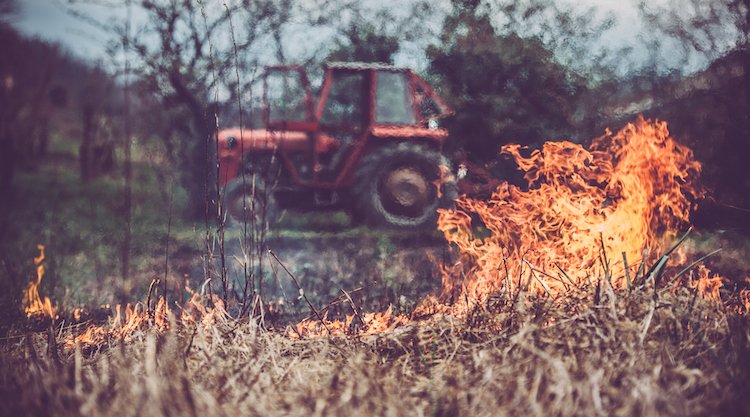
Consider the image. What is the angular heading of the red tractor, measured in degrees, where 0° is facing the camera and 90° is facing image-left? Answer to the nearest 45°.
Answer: approximately 90°

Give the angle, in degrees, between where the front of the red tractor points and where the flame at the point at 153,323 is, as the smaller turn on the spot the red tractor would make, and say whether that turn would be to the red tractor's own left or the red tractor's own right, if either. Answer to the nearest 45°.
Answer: approximately 90° to the red tractor's own left

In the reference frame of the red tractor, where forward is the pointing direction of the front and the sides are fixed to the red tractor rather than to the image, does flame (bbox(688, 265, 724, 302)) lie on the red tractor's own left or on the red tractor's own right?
on the red tractor's own left

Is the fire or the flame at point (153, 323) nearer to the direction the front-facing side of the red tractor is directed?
the flame

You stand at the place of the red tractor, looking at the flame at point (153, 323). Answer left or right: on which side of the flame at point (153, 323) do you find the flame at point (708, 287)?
left

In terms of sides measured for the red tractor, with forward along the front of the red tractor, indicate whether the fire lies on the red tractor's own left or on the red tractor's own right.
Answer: on the red tractor's own left
